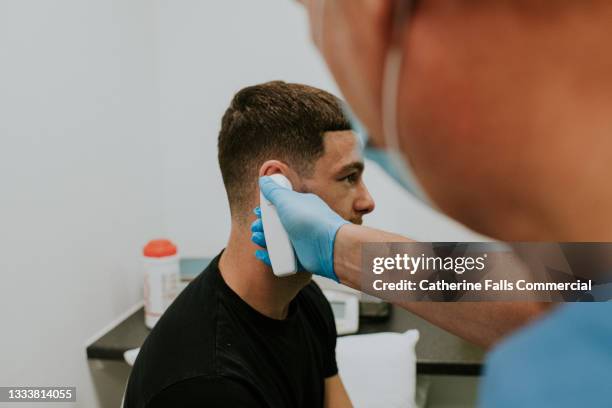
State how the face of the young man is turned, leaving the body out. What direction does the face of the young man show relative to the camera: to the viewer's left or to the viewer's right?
to the viewer's right

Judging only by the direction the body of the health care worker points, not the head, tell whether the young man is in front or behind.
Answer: in front

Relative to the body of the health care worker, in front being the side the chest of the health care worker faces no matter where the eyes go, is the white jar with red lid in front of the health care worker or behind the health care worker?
in front

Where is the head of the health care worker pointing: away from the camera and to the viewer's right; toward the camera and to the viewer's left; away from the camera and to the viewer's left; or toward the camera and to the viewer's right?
away from the camera and to the viewer's left

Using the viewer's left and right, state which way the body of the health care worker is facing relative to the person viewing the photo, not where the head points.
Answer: facing away from the viewer and to the left of the viewer
